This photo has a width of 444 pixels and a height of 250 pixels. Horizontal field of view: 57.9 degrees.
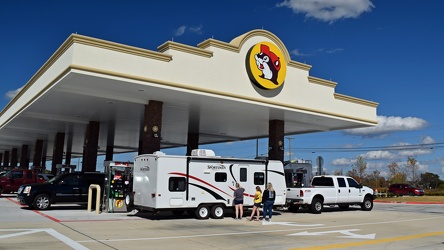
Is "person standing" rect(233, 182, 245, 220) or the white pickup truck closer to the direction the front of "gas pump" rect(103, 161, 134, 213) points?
the person standing

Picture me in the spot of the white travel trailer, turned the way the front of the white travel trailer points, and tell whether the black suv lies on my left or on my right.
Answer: on my left

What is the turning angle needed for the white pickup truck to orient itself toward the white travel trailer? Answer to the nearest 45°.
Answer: approximately 180°

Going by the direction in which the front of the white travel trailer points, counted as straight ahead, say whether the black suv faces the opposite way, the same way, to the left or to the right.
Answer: the opposite way

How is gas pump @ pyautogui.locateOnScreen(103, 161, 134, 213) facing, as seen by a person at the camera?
facing the viewer and to the right of the viewer

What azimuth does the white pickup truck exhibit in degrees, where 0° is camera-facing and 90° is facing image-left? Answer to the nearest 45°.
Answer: approximately 225°

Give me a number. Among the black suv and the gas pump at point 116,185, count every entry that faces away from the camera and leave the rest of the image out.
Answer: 0

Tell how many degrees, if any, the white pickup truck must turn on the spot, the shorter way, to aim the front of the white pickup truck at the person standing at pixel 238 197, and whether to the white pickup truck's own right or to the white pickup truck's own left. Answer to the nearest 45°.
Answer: approximately 180°

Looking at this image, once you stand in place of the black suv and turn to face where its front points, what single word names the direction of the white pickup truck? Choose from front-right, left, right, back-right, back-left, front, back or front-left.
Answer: back-left

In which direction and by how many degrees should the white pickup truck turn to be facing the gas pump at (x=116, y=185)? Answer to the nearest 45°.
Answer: approximately 180°

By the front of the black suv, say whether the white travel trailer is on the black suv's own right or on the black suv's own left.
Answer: on the black suv's own left

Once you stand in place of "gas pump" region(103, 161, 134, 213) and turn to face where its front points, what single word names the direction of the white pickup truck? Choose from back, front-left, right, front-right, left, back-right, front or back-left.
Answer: front-left
